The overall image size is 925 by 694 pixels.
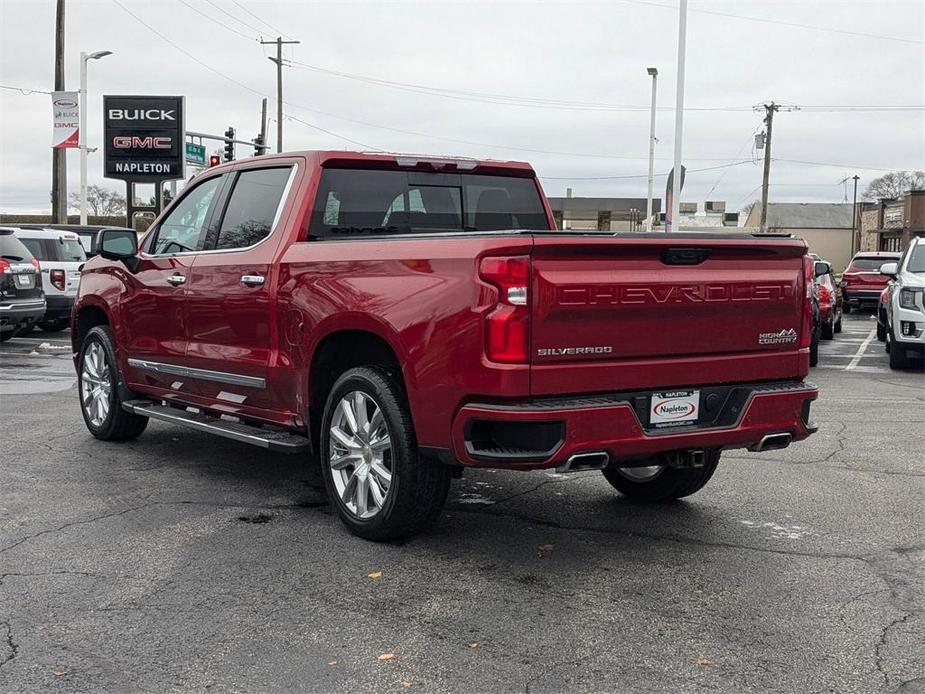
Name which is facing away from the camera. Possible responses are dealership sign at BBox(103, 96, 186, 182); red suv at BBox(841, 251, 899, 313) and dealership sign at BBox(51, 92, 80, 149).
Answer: the red suv

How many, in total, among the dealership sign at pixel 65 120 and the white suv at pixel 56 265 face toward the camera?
1

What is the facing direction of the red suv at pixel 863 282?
away from the camera

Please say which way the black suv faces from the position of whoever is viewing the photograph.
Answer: facing away from the viewer and to the left of the viewer

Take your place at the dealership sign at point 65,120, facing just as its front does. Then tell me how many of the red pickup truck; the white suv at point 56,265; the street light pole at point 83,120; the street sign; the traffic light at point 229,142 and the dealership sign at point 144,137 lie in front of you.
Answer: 2

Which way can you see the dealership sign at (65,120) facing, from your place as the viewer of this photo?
facing the viewer

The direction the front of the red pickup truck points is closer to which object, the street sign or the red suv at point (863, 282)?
the street sign

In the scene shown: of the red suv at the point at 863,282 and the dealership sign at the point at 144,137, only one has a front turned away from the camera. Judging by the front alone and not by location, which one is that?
the red suv

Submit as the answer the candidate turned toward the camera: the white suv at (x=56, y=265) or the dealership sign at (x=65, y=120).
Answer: the dealership sign

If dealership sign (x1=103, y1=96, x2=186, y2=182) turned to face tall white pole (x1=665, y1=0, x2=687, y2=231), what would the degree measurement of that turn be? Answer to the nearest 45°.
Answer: approximately 45° to its left

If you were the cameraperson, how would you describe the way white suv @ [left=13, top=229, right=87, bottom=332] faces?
facing away from the viewer and to the left of the viewer

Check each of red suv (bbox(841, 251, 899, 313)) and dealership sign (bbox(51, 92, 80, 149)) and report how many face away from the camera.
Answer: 1

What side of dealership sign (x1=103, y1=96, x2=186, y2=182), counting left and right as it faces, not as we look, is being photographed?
front

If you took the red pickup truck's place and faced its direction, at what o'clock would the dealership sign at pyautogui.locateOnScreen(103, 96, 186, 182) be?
The dealership sign is roughly at 1 o'clock from the red pickup truck.

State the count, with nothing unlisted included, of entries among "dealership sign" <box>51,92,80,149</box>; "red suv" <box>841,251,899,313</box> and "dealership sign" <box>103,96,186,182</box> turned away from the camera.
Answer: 1

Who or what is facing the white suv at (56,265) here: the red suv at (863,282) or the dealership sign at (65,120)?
the dealership sign

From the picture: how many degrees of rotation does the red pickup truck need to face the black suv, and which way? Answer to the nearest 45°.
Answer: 0° — it already faces it
